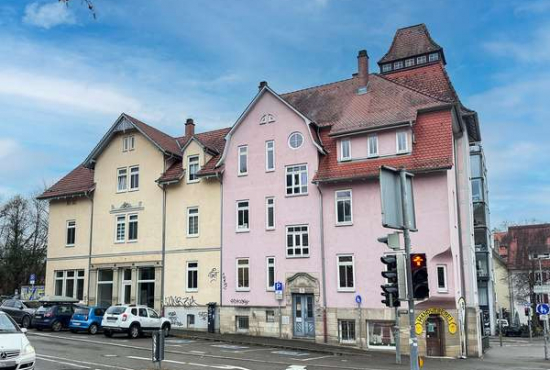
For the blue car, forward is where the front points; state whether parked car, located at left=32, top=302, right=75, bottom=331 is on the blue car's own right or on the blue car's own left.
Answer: on the blue car's own left

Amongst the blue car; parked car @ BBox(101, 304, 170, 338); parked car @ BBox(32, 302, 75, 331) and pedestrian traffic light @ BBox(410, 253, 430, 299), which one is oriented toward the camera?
the pedestrian traffic light

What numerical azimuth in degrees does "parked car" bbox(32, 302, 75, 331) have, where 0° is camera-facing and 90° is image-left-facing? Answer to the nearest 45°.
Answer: approximately 225°

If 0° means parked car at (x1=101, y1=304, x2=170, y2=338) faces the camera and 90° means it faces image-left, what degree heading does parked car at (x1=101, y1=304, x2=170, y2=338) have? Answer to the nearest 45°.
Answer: approximately 225°

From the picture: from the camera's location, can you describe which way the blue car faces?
facing away from the viewer and to the right of the viewer

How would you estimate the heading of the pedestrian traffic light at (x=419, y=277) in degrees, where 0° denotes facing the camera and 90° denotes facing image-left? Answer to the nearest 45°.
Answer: approximately 0°

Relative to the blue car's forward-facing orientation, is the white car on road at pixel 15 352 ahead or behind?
behind
